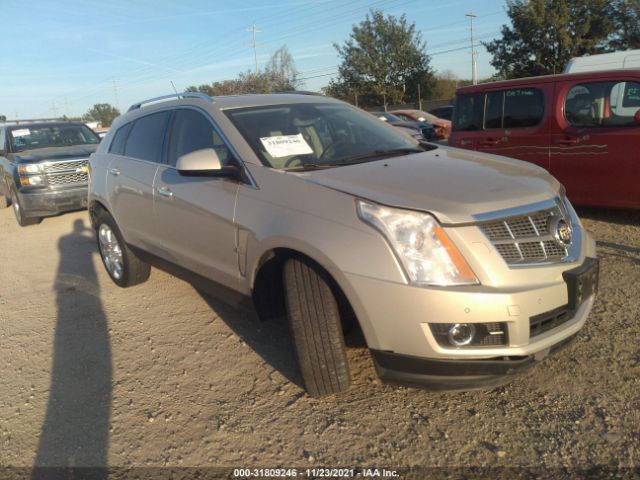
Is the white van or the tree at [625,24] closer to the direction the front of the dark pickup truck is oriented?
the white van

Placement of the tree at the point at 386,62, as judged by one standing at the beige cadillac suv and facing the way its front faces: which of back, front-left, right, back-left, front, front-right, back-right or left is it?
back-left

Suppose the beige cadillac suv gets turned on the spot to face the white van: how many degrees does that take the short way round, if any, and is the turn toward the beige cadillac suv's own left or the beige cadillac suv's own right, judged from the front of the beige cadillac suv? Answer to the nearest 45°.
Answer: approximately 90° to the beige cadillac suv's own left

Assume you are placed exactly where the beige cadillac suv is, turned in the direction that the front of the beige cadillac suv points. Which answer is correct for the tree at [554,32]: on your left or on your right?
on your left

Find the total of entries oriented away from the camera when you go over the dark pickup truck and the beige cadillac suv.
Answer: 0

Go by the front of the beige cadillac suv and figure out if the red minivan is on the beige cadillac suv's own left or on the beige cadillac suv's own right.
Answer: on the beige cadillac suv's own left

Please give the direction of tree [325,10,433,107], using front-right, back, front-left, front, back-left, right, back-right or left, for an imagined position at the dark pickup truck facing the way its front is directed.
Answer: left

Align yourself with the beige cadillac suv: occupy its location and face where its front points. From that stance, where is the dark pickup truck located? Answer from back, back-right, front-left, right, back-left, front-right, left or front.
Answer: back

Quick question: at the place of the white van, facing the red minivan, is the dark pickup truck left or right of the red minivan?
right

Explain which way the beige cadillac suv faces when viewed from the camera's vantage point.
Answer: facing the viewer and to the right of the viewer

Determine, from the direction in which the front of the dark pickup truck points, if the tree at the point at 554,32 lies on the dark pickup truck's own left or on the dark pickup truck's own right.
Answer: on the dark pickup truck's own left

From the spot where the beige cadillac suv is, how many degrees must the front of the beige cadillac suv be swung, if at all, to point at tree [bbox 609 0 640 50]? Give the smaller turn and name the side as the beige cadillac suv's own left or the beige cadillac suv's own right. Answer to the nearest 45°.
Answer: approximately 90° to the beige cadillac suv's own left

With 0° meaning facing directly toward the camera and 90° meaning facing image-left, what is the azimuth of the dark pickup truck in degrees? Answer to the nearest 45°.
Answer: approximately 315°
